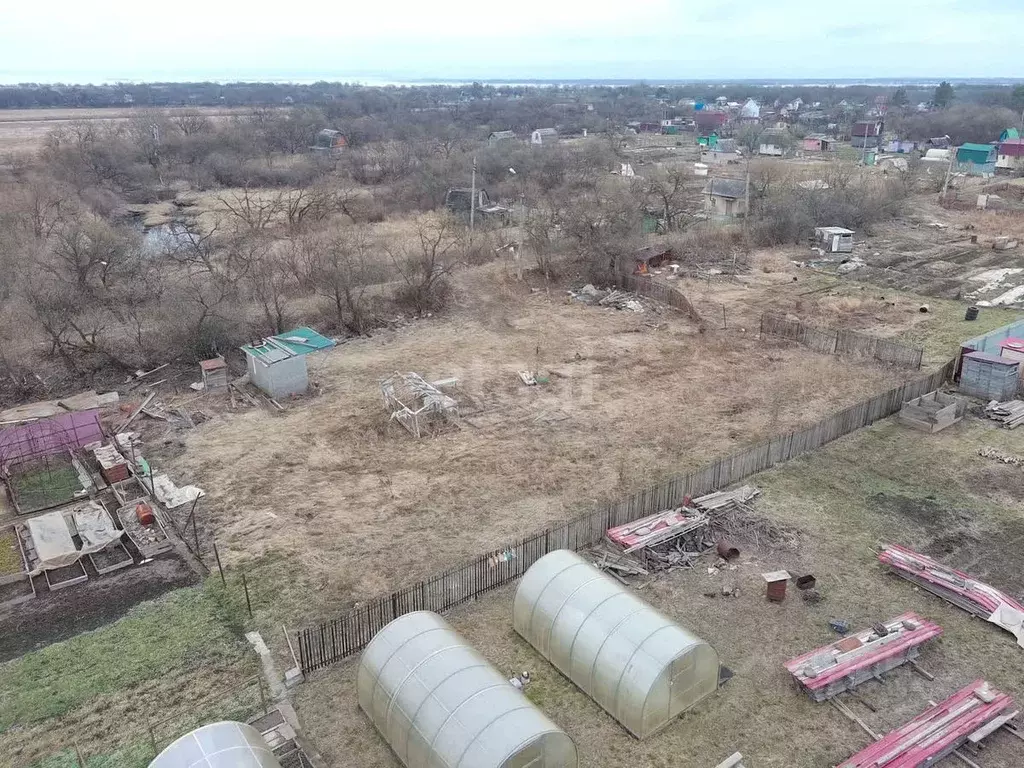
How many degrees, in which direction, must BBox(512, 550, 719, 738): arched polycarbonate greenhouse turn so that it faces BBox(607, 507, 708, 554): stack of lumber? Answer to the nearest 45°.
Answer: approximately 135° to its left

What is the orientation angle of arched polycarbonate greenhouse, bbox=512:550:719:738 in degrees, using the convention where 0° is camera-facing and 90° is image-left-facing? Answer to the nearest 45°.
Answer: approximately 315°

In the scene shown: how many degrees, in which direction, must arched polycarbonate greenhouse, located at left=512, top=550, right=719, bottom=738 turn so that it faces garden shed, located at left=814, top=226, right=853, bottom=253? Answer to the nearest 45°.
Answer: approximately 135° to its left

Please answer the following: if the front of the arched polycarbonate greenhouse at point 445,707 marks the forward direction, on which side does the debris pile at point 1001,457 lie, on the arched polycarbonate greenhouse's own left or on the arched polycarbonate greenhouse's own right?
on the arched polycarbonate greenhouse's own left

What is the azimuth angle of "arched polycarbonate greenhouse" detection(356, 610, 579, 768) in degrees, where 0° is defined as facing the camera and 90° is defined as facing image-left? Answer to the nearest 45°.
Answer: approximately 315°

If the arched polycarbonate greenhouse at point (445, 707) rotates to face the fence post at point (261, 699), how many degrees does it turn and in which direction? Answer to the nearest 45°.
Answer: approximately 180°

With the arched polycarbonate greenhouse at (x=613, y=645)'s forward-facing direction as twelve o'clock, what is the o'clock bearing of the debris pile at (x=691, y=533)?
The debris pile is roughly at 8 o'clock from the arched polycarbonate greenhouse.

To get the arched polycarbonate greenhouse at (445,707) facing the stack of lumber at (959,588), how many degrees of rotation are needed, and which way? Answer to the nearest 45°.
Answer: approximately 45° to its left

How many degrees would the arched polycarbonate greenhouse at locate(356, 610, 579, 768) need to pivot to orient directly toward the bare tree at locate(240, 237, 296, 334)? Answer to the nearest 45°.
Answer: approximately 135° to its left
